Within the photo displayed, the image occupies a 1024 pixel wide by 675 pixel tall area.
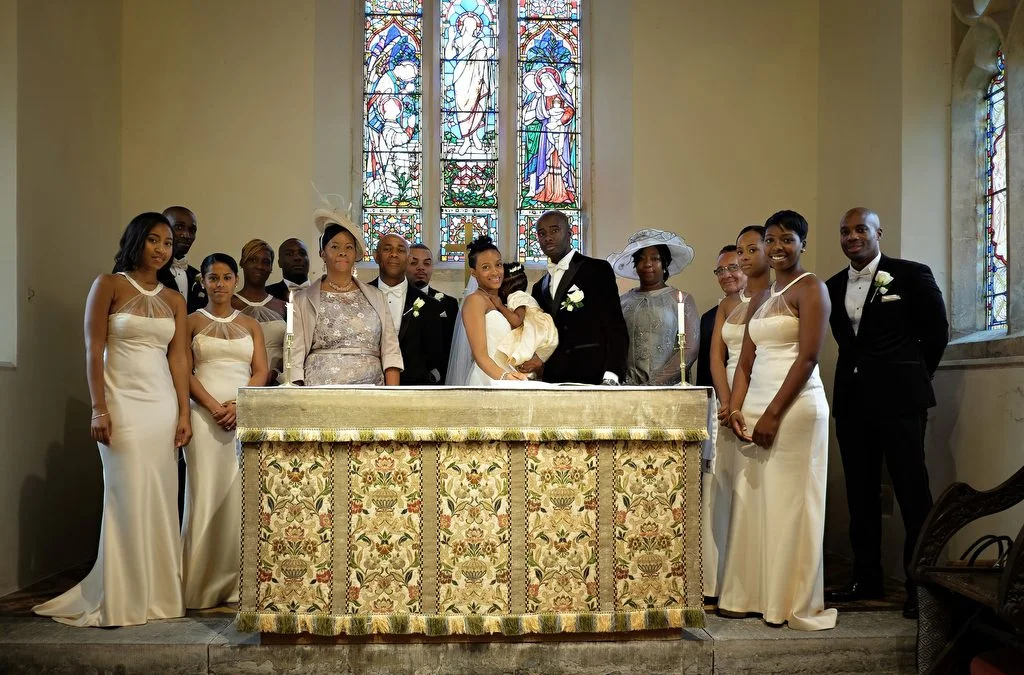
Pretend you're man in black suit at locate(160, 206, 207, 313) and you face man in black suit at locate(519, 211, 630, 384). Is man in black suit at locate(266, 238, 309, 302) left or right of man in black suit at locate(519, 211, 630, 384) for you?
left

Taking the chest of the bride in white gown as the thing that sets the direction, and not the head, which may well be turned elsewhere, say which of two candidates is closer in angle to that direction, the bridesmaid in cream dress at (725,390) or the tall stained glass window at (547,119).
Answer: the bridesmaid in cream dress

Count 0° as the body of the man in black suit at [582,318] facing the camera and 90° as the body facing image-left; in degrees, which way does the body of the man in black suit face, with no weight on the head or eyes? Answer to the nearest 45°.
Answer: approximately 45°

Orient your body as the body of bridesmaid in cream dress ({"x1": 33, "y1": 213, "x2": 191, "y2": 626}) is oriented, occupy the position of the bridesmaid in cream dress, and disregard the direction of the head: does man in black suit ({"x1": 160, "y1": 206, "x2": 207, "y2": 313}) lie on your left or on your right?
on your left

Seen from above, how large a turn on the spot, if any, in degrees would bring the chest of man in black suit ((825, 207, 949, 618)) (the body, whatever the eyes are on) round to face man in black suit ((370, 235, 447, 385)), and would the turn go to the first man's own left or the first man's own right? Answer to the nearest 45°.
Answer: approximately 45° to the first man's own right

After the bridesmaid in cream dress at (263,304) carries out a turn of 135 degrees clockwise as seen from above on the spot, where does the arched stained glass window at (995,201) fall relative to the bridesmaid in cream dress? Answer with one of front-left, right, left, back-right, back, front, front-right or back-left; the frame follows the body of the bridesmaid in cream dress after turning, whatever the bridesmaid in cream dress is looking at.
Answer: back-right

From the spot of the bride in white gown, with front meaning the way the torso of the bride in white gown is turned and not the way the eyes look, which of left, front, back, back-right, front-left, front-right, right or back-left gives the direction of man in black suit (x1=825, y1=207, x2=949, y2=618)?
front-left

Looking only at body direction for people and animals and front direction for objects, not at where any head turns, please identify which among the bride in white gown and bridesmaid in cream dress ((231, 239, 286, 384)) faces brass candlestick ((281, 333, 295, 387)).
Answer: the bridesmaid in cream dress

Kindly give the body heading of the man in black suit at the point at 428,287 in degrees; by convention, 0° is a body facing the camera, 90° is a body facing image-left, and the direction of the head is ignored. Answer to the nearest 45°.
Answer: approximately 0°
